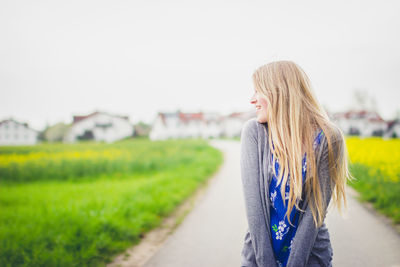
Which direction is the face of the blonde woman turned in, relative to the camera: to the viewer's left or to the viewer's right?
to the viewer's left

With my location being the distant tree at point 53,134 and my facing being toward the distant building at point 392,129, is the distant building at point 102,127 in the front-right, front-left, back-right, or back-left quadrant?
front-left

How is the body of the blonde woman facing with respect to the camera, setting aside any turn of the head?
toward the camera

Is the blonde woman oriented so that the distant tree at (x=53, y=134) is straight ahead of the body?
no

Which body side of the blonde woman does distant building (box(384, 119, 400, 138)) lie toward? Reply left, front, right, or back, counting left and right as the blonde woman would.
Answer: back
